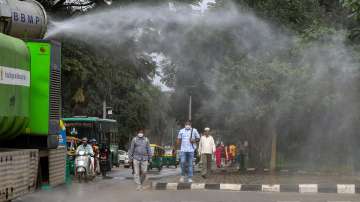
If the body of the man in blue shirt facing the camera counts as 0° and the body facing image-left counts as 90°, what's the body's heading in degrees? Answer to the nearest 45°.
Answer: approximately 0°

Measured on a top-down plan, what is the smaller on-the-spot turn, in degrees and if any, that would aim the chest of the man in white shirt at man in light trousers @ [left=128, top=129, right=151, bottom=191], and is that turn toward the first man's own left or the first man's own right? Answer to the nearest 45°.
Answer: approximately 45° to the first man's own right

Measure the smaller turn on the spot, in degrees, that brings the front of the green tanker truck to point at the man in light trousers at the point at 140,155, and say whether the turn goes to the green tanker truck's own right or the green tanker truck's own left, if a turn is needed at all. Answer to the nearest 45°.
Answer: approximately 135° to the green tanker truck's own right

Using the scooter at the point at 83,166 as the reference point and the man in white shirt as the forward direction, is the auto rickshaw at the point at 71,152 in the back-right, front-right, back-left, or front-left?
back-left

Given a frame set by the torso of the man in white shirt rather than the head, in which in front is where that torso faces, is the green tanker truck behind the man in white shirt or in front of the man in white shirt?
in front

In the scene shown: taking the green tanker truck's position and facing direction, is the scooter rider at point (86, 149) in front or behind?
behind

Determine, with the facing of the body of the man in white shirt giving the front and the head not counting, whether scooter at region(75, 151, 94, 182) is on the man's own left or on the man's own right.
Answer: on the man's own right

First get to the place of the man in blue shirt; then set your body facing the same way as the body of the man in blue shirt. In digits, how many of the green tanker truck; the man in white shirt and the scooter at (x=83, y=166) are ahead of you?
1

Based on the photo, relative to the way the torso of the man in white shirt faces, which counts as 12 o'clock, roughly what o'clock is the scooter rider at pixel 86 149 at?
The scooter rider is roughly at 3 o'clock from the man in white shirt.

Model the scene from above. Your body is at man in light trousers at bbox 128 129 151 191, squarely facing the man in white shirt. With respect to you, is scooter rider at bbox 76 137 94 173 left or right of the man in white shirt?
left

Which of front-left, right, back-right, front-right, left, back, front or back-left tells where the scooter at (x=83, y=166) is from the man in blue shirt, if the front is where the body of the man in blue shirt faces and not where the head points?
back-right
